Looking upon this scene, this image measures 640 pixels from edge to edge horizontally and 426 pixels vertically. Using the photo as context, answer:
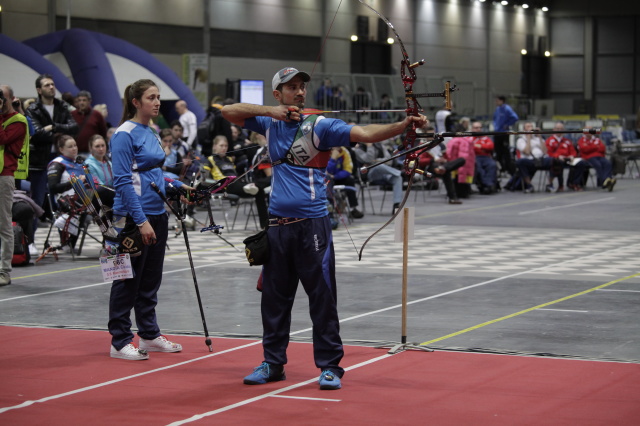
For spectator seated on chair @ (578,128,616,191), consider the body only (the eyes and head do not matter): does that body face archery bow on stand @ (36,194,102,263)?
no

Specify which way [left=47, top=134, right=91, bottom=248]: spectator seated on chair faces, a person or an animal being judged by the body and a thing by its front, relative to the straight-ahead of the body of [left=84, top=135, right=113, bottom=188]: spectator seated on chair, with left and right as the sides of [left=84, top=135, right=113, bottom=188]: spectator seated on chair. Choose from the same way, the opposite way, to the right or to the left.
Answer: the same way

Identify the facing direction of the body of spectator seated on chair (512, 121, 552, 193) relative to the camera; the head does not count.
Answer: toward the camera

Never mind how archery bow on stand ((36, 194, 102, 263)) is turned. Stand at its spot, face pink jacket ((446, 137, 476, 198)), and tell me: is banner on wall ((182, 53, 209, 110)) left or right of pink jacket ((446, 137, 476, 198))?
left

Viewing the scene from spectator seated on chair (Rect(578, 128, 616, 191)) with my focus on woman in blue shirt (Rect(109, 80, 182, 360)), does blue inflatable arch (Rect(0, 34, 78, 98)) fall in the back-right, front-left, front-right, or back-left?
front-right

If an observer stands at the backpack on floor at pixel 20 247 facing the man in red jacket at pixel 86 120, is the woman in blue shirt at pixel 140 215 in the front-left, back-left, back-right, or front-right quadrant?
back-right

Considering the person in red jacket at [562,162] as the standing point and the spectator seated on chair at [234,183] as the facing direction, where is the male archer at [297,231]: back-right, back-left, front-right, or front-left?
front-left

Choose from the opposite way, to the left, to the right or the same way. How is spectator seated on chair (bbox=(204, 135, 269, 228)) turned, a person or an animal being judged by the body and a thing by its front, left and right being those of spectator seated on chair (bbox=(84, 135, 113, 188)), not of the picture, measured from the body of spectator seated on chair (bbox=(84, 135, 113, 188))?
the same way

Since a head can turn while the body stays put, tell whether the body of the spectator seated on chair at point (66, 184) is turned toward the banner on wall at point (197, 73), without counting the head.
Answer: no

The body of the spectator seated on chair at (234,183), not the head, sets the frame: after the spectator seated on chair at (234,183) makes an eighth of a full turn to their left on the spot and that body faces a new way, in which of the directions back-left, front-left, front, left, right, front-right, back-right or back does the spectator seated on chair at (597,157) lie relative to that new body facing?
front-left

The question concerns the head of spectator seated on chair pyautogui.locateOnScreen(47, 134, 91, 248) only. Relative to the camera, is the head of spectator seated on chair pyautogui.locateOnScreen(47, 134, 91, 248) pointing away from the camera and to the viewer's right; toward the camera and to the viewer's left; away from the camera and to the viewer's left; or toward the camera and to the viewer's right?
toward the camera and to the viewer's right

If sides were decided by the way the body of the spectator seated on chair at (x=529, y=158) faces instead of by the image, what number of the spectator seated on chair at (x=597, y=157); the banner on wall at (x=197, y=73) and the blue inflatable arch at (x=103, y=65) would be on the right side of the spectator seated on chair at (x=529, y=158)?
2

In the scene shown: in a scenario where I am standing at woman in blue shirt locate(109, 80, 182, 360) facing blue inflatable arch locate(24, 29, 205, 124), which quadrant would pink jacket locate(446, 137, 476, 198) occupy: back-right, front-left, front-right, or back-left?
front-right

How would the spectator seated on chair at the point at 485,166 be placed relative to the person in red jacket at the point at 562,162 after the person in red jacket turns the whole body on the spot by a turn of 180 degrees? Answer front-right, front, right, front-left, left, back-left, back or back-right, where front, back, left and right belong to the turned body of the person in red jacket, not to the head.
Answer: back-left

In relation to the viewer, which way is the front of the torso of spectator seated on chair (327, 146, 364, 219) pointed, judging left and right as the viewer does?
facing the viewer and to the right of the viewer

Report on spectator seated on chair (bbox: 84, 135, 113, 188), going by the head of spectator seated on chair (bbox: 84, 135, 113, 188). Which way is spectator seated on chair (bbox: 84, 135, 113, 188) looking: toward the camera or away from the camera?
toward the camera

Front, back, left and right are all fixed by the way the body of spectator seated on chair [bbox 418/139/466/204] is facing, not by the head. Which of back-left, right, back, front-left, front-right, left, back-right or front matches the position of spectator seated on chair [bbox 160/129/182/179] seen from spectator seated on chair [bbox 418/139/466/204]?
right

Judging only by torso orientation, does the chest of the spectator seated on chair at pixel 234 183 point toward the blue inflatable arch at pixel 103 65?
no

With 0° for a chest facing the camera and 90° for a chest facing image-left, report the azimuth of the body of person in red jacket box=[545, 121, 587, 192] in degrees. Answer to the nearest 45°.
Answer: approximately 0°
